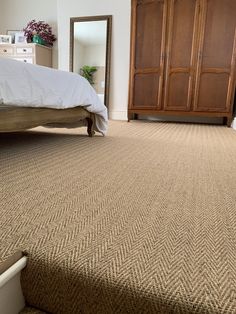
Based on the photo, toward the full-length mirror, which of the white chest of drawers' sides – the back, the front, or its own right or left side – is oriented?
left

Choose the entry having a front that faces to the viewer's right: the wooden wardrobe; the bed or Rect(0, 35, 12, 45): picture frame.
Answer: the bed

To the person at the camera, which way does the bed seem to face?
facing to the right of the viewer

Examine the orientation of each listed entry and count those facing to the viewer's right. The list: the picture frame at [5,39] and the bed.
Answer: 1

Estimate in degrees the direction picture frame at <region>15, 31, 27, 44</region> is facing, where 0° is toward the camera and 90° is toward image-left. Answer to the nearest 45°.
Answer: approximately 0°

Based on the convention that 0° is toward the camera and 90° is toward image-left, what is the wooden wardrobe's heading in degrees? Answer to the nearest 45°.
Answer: approximately 0°

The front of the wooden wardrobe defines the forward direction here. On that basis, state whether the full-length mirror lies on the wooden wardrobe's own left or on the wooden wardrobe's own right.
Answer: on the wooden wardrobe's own right

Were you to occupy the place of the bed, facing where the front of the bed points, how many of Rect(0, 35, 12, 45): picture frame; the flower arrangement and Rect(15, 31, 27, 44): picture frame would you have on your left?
3

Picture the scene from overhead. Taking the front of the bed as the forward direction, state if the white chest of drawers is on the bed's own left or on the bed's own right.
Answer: on the bed's own left

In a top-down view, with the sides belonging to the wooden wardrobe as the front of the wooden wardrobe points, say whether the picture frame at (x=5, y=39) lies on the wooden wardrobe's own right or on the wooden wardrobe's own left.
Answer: on the wooden wardrobe's own right

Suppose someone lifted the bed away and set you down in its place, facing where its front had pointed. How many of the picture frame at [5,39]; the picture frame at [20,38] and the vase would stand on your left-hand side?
3
